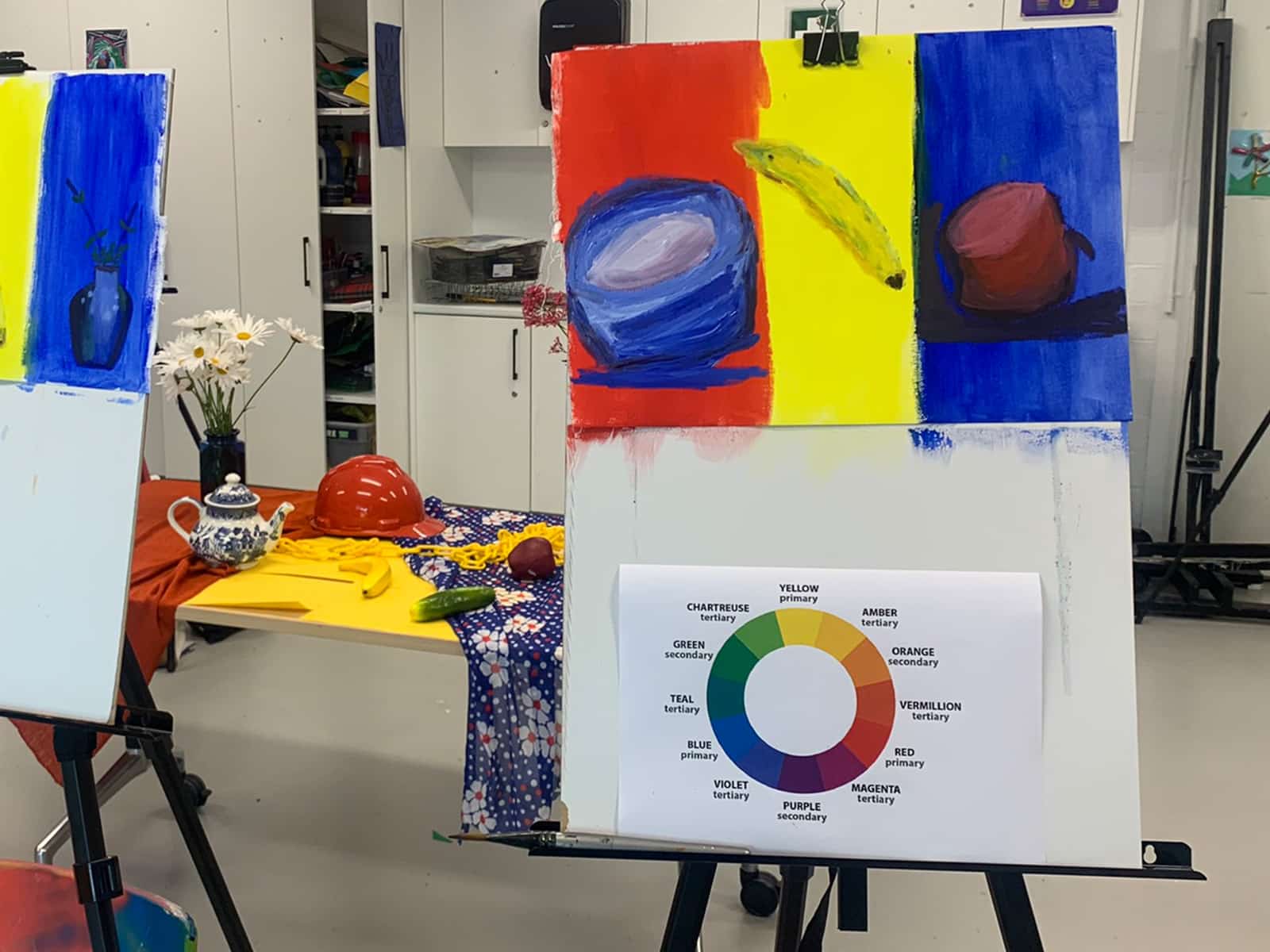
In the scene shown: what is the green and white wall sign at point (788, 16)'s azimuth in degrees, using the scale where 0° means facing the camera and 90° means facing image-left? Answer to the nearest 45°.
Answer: approximately 0°

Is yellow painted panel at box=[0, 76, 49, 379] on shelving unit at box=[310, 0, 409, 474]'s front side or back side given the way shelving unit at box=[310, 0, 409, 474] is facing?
on the front side

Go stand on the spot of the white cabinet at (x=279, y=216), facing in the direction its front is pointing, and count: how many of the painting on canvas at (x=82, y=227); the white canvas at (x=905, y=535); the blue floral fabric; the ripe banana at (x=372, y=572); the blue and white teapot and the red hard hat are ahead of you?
6

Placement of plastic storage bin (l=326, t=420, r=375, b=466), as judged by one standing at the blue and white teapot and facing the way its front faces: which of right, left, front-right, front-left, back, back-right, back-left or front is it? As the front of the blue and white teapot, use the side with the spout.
left

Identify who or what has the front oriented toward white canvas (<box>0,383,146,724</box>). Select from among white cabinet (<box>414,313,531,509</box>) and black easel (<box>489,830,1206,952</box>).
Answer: the white cabinet

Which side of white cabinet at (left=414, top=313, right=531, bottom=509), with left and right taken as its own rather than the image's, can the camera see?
front

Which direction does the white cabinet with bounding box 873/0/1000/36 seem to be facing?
toward the camera

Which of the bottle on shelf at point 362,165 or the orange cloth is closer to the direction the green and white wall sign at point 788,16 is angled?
the orange cloth

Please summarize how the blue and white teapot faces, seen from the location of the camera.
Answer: facing to the right of the viewer

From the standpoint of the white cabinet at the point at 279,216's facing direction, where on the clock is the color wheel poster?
The color wheel poster is roughly at 12 o'clock from the white cabinet.

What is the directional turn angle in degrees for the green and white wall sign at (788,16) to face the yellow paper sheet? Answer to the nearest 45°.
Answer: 0° — it already faces it

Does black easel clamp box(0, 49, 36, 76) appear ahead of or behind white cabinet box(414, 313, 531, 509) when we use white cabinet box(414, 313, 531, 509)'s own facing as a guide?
ahead

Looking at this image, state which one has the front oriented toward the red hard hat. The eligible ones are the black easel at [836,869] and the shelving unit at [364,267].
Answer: the shelving unit

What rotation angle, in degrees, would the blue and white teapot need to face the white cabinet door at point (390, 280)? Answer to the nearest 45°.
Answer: approximately 90° to its left

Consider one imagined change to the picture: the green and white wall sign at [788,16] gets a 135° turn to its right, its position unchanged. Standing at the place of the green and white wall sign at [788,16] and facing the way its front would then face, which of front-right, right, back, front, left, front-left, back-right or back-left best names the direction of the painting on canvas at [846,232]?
back-left
